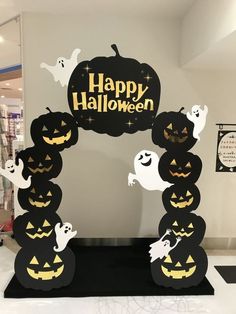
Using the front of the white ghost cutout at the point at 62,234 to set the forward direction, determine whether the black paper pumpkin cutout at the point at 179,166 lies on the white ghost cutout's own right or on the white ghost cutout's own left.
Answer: on the white ghost cutout's own left

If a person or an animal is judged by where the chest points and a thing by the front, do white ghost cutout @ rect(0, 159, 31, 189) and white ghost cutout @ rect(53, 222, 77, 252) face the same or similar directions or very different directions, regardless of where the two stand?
same or similar directions

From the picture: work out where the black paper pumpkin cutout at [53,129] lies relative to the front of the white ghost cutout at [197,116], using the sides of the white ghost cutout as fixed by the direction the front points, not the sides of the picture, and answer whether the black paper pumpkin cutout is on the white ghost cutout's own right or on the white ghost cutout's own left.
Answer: on the white ghost cutout's own right

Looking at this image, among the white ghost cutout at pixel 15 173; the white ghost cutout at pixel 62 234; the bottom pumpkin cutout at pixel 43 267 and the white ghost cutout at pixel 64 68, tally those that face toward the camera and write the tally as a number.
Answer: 4

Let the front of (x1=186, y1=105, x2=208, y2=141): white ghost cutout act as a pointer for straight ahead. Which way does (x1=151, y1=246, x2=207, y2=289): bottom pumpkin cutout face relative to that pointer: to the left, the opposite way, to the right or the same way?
the same way

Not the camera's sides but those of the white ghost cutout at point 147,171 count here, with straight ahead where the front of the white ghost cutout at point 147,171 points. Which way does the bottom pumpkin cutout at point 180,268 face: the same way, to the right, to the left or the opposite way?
the same way

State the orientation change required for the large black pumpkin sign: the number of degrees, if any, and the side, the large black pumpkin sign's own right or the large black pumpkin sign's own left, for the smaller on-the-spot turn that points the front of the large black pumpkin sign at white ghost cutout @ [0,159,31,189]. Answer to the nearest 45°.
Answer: approximately 90° to the large black pumpkin sign's own right

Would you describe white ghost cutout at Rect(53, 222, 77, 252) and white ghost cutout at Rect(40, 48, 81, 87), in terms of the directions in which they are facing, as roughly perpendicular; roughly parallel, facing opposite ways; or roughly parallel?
roughly parallel

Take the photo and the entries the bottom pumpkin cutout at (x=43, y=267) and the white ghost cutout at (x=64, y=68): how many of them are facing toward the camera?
2

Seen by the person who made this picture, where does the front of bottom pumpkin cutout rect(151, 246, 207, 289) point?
facing the viewer

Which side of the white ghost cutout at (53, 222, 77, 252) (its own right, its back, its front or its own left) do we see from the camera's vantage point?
front

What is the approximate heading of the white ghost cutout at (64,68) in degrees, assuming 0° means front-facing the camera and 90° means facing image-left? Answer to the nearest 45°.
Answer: approximately 0°

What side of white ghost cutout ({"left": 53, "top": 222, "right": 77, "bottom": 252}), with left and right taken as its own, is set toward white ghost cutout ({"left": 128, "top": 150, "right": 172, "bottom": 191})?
left
